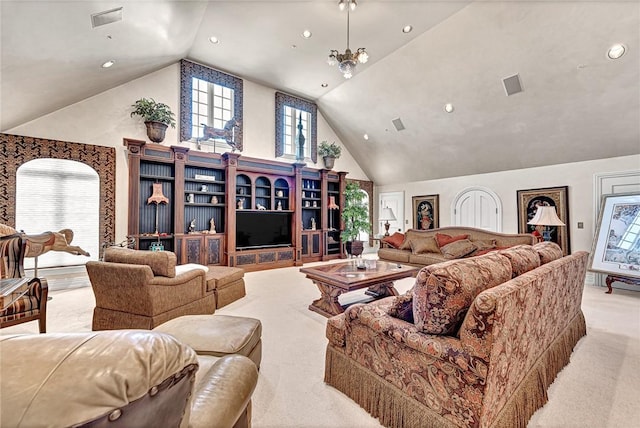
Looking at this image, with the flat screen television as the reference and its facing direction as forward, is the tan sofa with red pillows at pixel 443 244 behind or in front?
in front

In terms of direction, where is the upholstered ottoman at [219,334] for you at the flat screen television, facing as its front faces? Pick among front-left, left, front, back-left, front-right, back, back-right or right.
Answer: front-right

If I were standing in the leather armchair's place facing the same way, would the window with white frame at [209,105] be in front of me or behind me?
in front

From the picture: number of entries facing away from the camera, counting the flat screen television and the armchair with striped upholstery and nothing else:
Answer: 0

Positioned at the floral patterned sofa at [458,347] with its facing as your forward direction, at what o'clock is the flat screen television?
The flat screen television is roughly at 12 o'clock from the floral patterned sofa.

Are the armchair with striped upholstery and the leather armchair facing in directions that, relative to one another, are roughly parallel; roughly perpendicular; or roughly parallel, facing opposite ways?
roughly perpendicular

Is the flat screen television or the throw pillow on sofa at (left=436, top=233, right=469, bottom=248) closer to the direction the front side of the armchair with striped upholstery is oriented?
the throw pillow on sofa

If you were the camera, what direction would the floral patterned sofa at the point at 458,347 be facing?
facing away from the viewer and to the left of the viewer

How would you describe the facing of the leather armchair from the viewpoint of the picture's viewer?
facing away from the viewer and to the right of the viewer

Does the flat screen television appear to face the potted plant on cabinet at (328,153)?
no

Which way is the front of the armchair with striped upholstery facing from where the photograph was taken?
facing the viewer and to the right of the viewer

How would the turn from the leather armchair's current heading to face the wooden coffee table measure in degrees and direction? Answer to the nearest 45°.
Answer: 0° — it already faces it

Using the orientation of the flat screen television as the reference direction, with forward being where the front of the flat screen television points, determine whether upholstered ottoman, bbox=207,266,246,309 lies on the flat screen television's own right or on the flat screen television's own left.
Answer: on the flat screen television's own right

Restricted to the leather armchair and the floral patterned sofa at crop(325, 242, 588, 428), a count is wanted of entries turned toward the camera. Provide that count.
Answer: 0

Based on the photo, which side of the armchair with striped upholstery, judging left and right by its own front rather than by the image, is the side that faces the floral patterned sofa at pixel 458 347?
front

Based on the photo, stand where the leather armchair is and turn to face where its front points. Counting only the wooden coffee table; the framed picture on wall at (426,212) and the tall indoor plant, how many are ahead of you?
3
